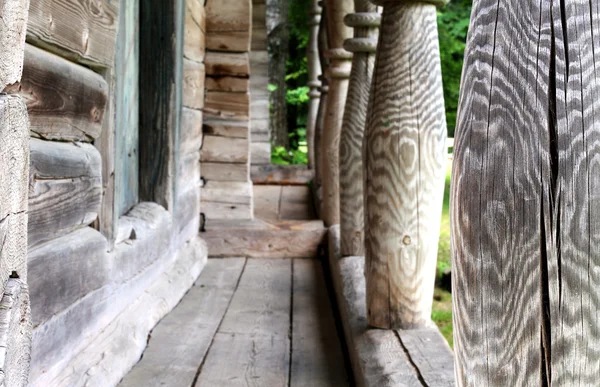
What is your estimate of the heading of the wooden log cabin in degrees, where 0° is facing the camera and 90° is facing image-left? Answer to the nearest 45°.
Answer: approximately 270°
